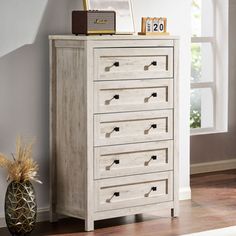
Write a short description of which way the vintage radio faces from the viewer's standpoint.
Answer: facing the viewer and to the right of the viewer

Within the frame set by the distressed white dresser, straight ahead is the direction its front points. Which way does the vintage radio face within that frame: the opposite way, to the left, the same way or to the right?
the same way

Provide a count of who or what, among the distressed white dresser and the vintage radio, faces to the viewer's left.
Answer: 0

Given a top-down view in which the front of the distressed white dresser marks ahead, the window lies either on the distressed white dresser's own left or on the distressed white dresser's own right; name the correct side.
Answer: on the distressed white dresser's own left

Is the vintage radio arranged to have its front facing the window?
no
